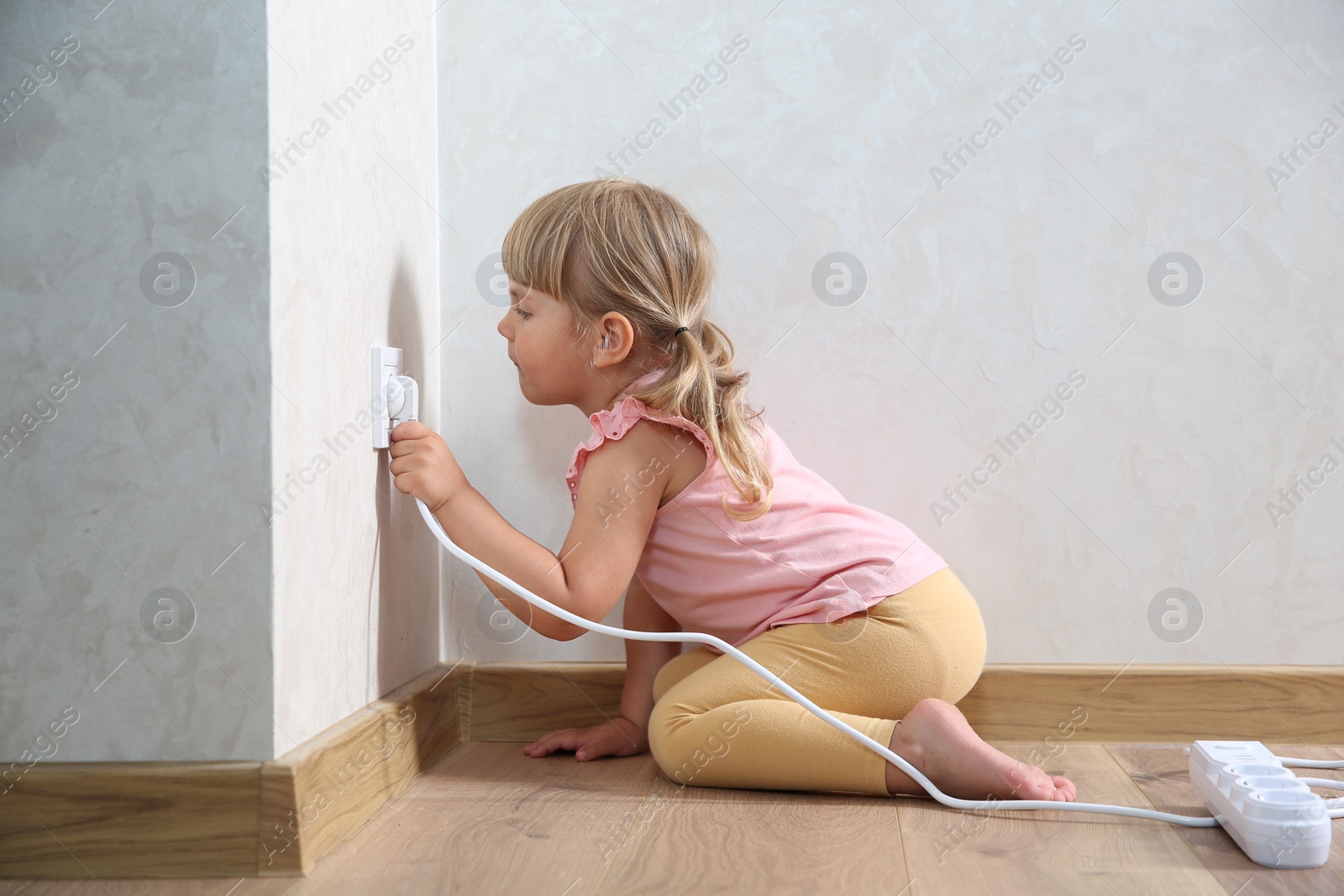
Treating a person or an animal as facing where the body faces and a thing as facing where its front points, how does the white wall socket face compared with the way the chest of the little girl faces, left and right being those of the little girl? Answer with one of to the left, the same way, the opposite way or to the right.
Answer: the opposite way

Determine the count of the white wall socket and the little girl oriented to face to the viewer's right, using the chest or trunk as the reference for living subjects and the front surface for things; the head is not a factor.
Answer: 1

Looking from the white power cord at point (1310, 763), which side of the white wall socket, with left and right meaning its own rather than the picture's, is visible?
front

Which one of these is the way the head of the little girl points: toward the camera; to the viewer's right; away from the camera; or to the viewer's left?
to the viewer's left

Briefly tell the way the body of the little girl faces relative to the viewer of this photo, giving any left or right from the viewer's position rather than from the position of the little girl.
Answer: facing to the left of the viewer

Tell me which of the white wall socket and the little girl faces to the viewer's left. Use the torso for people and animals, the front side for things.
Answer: the little girl

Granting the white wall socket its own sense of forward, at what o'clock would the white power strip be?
The white power strip is roughly at 1 o'clock from the white wall socket.

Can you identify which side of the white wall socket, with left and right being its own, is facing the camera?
right
